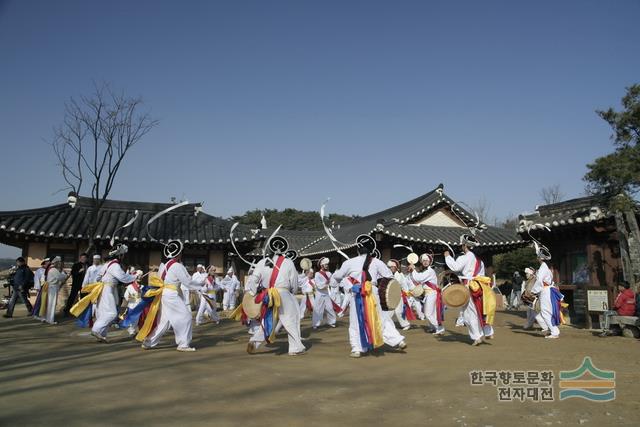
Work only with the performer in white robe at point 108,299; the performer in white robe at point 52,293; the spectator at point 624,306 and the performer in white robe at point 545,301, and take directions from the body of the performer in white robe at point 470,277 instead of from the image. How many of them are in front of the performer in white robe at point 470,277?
2

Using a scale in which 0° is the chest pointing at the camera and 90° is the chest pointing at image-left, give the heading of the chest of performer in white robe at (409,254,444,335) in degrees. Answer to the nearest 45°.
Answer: approximately 45°

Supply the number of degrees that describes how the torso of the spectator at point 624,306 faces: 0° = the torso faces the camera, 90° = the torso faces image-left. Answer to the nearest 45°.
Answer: approximately 90°

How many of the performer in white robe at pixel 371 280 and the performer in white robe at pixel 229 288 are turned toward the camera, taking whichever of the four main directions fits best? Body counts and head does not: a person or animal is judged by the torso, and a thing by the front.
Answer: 1

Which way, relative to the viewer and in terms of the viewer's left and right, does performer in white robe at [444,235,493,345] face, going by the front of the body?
facing to the left of the viewer

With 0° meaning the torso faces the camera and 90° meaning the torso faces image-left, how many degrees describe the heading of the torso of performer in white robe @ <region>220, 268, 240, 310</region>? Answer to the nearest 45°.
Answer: approximately 0°

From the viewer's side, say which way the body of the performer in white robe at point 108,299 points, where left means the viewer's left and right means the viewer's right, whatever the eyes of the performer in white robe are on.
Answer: facing to the right of the viewer

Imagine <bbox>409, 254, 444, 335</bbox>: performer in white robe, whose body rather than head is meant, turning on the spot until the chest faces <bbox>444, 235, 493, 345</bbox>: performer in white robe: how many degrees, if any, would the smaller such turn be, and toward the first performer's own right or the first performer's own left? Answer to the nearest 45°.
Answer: approximately 45° to the first performer's own left
